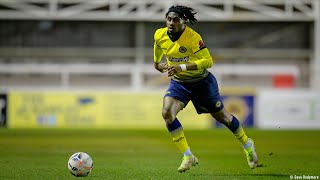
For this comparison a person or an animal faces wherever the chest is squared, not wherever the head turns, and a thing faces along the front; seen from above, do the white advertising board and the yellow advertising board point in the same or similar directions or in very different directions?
same or similar directions

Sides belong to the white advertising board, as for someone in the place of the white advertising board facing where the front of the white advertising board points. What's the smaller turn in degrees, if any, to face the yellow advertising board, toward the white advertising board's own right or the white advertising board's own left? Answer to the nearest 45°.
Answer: approximately 90° to the white advertising board's own right

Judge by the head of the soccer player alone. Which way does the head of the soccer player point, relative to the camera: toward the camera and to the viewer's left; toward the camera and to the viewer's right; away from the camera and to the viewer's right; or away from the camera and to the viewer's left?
toward the camera and to the viewer's left

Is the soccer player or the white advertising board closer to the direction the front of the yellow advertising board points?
the soccer player

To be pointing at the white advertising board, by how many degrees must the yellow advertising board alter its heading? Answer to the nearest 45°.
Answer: approximately 90° to its left

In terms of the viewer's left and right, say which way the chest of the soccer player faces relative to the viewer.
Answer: facing the viewer and to the left of the viewer

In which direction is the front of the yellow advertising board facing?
toward the camera

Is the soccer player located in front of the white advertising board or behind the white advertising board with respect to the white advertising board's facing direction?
in front

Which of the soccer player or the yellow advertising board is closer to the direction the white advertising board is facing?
the soccer player

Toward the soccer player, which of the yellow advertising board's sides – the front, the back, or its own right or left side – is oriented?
front

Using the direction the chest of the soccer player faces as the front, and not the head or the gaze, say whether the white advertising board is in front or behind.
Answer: behind
